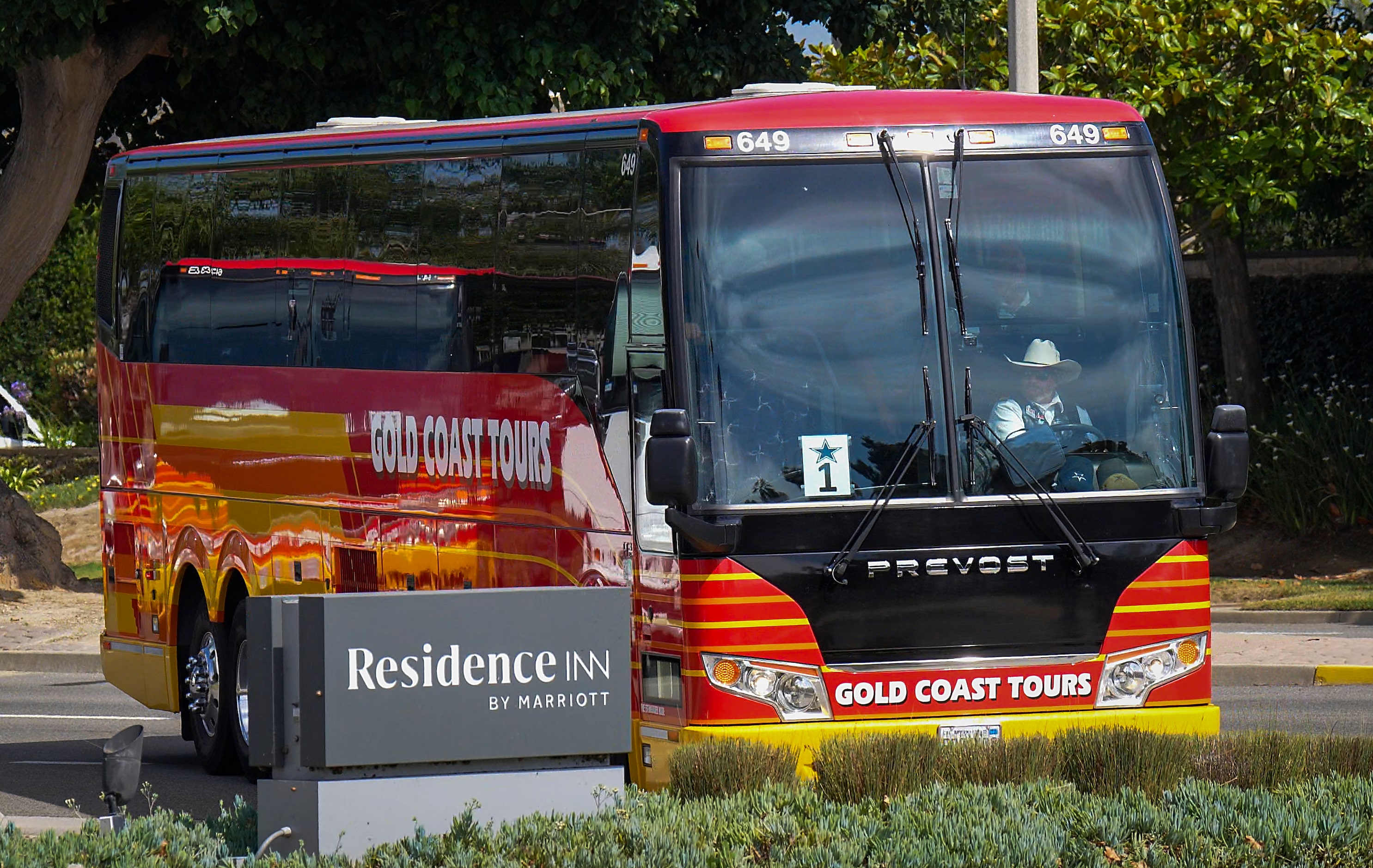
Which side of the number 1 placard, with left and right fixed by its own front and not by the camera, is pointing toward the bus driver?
left

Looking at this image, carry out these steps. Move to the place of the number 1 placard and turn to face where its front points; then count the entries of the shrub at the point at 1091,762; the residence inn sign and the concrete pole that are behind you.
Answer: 1

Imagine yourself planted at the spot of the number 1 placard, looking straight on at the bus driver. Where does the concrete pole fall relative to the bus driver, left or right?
left

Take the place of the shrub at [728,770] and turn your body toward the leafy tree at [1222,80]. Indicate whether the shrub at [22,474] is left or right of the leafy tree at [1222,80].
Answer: left

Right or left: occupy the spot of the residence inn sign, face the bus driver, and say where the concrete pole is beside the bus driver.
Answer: left

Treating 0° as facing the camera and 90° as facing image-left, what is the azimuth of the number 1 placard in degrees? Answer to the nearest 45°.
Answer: approximately 0°

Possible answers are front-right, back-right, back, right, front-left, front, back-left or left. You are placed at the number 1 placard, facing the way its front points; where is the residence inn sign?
front-right

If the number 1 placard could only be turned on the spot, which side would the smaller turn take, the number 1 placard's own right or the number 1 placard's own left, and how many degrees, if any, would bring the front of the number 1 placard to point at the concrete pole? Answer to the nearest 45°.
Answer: approximately 180°

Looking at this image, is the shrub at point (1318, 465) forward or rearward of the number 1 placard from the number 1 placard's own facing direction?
rearward

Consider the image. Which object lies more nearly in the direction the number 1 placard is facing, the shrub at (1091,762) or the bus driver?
the shrub

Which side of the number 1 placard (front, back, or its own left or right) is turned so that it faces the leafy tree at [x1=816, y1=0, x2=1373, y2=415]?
back
